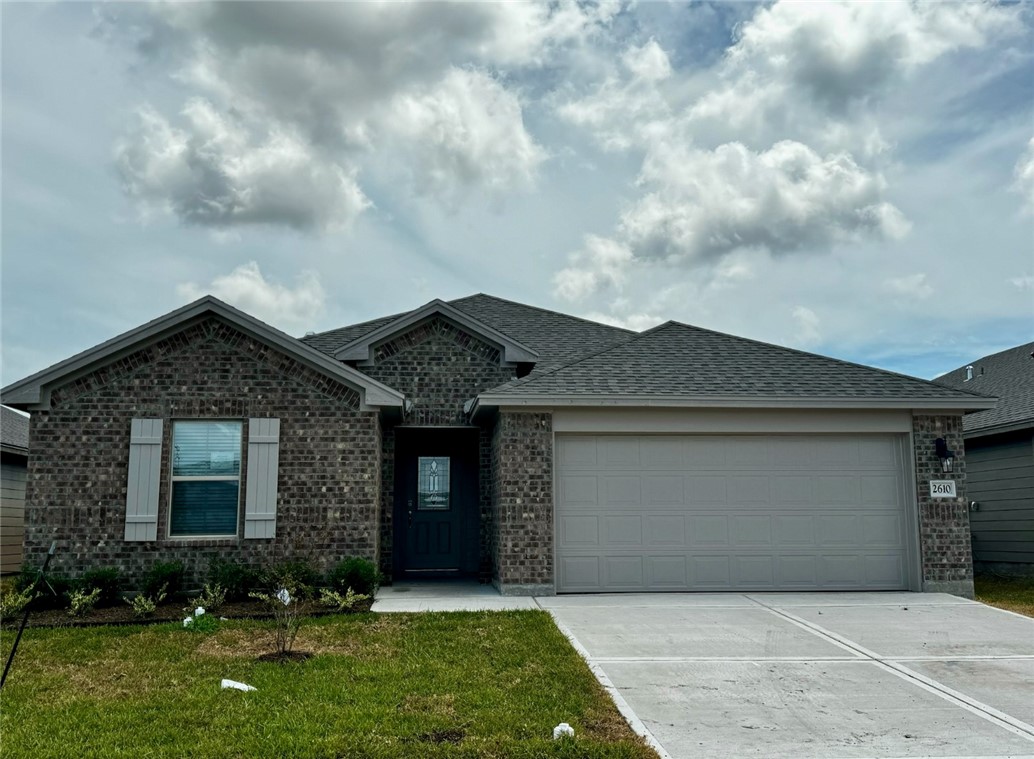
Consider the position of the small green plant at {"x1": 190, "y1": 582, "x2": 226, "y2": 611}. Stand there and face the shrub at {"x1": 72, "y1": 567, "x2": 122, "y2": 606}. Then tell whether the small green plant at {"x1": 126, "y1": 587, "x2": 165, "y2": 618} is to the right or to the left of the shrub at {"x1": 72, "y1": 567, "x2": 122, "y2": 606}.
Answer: left

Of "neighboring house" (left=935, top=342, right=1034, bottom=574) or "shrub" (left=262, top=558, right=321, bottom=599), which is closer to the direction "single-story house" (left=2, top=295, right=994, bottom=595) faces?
the shrub

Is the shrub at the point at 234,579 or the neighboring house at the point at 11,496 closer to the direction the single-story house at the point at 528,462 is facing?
the shrub

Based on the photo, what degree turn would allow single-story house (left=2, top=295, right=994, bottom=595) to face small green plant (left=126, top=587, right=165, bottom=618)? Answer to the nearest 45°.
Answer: approximately 90° to its right

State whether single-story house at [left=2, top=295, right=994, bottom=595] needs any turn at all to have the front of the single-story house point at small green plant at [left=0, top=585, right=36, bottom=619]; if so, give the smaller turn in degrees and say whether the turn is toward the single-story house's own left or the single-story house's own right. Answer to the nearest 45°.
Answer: approximately 90° to the single-story house's own right

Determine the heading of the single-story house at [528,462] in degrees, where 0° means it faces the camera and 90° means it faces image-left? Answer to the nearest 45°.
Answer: approximately 0°

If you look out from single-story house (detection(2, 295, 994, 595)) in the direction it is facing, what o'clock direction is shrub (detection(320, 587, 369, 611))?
The shrub is roughly at 2 o'clock from the single-story house.

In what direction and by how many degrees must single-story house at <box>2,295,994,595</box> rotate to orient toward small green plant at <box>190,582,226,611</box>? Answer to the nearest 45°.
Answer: approximately 90° to its right
